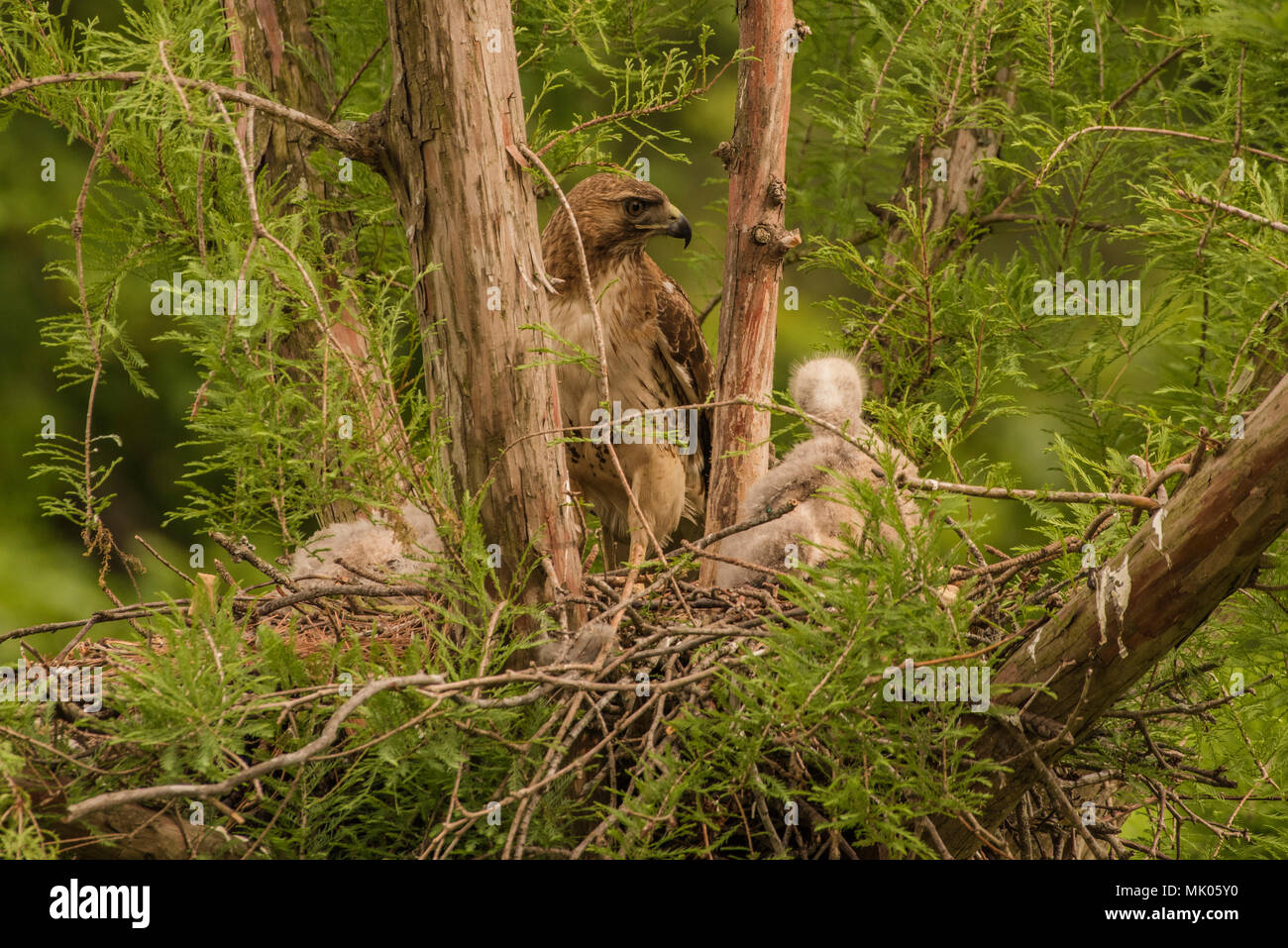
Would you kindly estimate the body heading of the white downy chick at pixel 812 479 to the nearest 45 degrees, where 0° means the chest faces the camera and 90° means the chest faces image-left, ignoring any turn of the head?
approximately 225°

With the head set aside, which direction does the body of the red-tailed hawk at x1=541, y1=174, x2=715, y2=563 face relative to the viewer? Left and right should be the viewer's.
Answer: facing the viewer and to the left of the viewer

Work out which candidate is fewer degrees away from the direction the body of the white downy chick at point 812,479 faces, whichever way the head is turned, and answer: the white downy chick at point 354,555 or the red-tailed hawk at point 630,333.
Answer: the red-tailed hawk

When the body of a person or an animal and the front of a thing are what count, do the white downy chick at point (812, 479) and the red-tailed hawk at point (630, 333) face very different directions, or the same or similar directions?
very different directions
